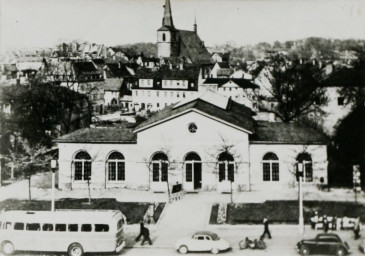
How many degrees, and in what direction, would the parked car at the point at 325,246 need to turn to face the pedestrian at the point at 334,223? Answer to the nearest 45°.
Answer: approximately 90° to its right

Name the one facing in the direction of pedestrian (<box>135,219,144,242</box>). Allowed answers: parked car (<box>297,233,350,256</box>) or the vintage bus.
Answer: the parked car

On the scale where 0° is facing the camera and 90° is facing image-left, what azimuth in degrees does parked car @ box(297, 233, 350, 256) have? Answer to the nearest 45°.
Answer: approximately 90°

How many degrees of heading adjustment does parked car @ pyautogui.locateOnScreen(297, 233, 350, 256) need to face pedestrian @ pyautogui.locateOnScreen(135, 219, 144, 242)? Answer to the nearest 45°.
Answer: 0° — it already faces them

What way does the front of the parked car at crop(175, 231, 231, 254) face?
to the viewer's left

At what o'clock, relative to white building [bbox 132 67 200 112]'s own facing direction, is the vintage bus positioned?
The vintage bus is roughly at 1 o'clock from the white building.
